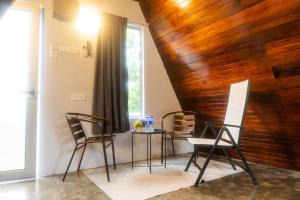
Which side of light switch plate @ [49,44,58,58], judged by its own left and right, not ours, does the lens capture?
front

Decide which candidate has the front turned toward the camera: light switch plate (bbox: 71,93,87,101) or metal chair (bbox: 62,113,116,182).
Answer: the light switch plate

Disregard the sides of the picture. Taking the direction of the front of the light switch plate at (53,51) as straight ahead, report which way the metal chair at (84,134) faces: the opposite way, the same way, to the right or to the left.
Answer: to the left

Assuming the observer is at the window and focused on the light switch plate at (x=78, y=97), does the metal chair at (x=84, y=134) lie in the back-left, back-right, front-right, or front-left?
front-left

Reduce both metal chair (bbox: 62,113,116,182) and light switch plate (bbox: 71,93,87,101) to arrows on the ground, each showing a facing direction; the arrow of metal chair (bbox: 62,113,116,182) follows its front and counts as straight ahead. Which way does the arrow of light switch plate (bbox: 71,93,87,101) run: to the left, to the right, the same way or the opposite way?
to the right

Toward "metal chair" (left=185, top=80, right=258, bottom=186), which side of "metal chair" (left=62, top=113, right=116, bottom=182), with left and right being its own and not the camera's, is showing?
front

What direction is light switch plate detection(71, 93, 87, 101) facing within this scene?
toward the camera

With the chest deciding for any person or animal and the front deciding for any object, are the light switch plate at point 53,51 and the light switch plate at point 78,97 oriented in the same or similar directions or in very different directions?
same or similar directions

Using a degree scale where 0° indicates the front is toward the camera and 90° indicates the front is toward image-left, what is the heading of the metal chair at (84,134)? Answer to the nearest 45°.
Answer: approximately 270°

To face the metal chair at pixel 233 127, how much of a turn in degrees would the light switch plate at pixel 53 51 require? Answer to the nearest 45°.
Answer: approximately 45° to its left
